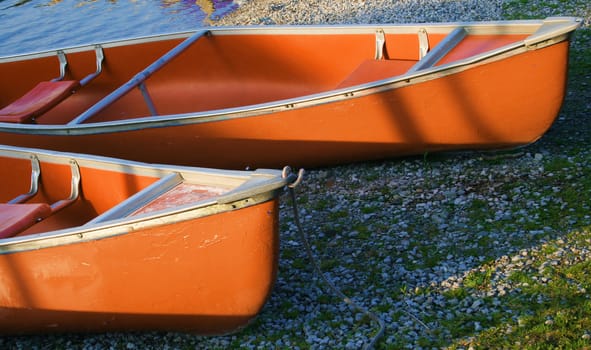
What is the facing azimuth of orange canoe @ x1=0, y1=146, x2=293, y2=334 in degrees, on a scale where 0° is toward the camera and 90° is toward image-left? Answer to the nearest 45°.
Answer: approximately 270°

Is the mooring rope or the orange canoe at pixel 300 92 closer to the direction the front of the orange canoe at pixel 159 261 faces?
the mooring rope

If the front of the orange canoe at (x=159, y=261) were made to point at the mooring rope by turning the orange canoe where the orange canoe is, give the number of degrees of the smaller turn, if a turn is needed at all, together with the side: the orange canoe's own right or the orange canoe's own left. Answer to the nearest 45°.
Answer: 0° — it already faces it

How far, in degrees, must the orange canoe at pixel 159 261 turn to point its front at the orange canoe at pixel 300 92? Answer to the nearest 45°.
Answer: approximately 45° to its left
